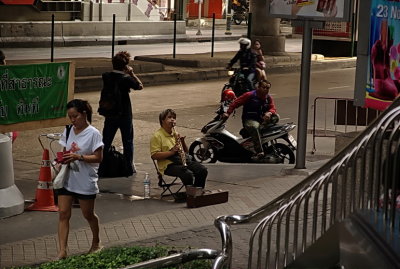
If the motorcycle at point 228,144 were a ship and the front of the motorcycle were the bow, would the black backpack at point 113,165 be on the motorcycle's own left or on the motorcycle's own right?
on the motorcycle's own left

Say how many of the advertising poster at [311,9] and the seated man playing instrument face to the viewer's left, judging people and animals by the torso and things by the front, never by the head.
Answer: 0

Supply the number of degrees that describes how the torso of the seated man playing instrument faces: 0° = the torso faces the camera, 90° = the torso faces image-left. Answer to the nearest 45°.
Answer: approximately 315°

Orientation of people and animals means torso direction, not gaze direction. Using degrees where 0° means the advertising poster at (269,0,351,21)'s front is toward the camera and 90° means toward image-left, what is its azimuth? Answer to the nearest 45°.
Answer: approximately 0°

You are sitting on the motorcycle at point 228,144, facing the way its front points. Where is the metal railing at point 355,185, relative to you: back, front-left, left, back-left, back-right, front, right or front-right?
left

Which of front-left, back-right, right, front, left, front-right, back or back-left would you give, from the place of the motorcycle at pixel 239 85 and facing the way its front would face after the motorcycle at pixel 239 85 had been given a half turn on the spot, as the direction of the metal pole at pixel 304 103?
back-right

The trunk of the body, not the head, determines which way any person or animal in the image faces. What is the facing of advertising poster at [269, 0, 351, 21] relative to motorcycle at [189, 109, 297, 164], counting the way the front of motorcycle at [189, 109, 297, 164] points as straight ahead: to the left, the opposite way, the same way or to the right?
to the left

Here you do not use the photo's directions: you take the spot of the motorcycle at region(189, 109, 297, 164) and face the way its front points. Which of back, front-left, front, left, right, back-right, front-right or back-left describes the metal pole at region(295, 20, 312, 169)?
back-left

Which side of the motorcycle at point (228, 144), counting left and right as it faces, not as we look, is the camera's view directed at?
left

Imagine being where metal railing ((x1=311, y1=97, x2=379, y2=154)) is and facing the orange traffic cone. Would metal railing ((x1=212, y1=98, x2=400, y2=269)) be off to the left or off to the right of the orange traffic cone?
left

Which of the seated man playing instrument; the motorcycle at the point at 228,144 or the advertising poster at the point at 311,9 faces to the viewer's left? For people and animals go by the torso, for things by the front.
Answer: the motorcycle

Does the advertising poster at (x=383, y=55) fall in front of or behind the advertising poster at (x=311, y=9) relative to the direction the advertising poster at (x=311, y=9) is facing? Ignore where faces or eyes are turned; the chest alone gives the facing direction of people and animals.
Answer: in front

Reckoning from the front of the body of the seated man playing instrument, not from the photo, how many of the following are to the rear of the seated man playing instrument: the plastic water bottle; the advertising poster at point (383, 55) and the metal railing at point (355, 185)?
1
